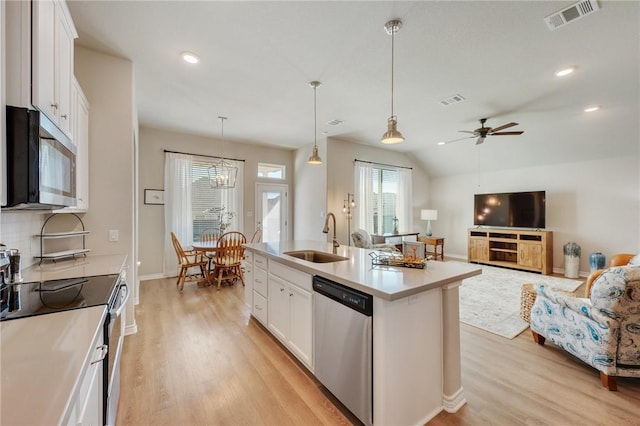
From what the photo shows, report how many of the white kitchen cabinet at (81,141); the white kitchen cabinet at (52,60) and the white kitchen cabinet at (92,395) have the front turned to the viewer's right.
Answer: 3

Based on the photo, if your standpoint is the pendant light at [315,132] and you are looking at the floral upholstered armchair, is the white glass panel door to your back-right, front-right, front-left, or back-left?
back-left

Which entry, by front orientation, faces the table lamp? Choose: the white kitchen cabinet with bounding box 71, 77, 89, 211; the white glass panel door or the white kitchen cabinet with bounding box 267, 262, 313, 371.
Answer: the white kitchen cabinet with bounding box 71, 77, 89, 211

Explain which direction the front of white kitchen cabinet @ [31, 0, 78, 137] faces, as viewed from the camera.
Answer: facing to the right of the viewer

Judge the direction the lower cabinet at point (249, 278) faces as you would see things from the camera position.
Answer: facing to the left of the viewer

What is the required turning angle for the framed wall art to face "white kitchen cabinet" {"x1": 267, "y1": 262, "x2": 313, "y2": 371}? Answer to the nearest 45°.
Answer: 0° — it already faces it

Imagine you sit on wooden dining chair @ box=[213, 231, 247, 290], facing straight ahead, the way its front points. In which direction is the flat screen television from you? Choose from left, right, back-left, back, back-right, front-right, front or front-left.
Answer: right

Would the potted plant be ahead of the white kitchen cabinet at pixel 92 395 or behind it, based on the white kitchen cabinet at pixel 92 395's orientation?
ahead

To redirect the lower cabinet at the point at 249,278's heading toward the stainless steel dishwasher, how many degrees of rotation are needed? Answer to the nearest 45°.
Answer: approximately 90° to its left

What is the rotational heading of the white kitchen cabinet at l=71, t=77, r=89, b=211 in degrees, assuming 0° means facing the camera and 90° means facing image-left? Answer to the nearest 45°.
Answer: approximately 270°

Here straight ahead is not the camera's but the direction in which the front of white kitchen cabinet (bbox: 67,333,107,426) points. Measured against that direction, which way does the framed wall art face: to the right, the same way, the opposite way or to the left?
to the right

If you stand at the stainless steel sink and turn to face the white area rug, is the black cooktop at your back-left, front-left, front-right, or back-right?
back-right

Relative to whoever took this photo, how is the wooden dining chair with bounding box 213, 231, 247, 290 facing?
facing away from the viewer

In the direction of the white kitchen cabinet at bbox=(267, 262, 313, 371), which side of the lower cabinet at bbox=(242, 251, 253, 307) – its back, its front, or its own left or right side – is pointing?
left

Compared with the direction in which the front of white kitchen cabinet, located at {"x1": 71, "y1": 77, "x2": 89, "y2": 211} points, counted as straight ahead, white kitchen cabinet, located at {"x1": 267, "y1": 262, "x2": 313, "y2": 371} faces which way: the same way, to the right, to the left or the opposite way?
the opposite way
